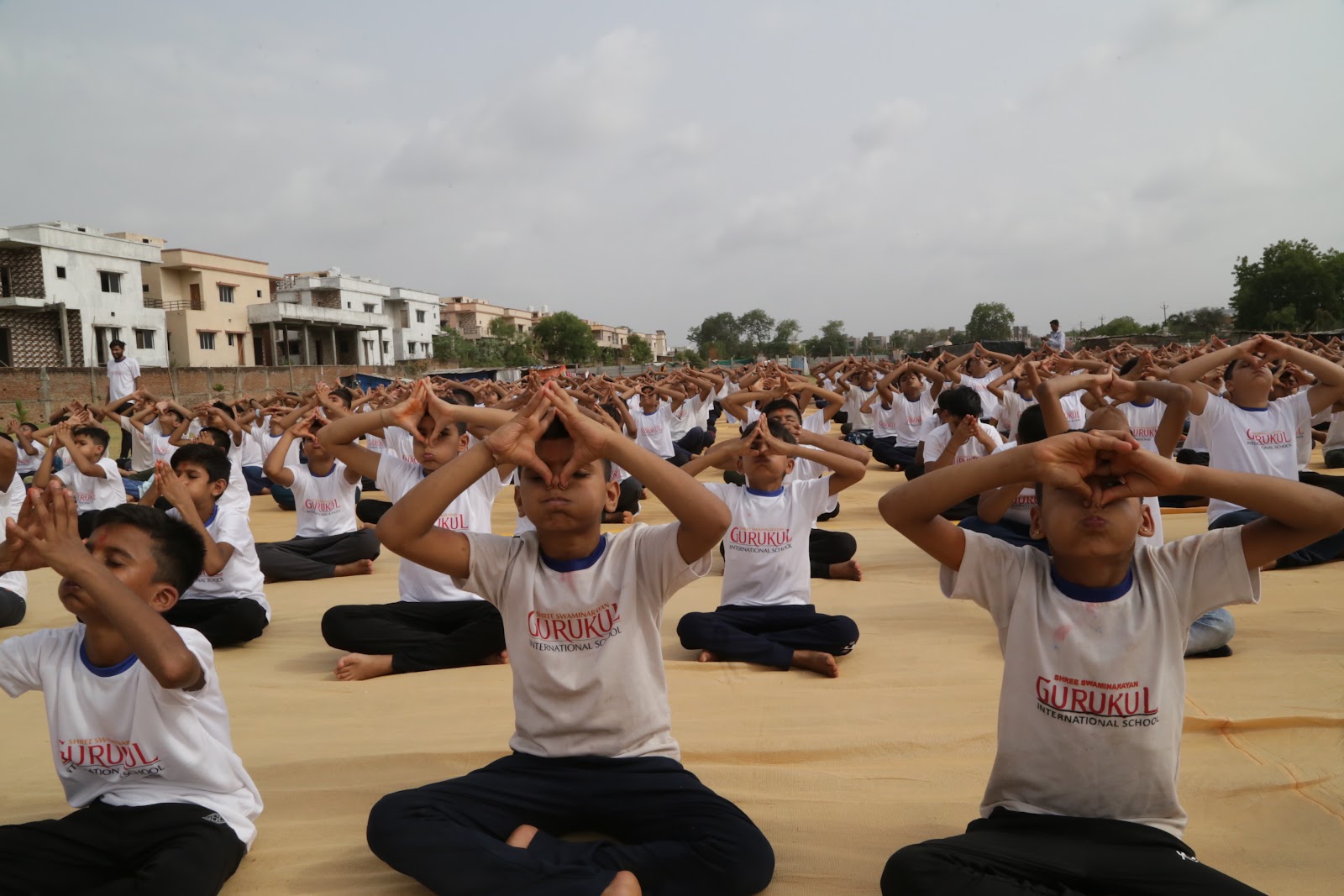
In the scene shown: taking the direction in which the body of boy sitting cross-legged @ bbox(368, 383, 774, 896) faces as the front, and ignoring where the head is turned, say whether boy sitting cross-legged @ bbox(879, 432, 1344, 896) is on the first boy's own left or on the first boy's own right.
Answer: on the first boy's own left

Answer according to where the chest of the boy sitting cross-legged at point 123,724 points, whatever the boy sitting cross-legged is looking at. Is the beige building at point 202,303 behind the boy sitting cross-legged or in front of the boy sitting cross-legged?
behind

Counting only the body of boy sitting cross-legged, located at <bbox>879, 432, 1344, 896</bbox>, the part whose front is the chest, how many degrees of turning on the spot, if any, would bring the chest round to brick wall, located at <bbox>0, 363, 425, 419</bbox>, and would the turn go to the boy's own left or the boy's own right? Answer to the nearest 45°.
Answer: approximately 135° to the boy's own right

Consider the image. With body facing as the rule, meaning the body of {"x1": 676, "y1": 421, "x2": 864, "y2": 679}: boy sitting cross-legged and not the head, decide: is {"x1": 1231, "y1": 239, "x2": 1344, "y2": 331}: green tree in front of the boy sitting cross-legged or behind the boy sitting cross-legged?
behind

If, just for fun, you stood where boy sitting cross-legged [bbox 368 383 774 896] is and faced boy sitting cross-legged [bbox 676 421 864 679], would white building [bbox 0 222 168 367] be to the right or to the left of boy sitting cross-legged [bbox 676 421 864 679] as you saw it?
left

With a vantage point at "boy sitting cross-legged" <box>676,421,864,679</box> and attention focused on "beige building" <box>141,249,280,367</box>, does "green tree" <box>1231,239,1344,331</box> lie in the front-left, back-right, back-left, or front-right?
front-right

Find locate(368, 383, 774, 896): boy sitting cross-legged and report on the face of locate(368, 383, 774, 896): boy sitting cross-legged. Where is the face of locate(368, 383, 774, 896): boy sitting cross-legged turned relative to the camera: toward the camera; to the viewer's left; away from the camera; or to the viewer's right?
toward the camera

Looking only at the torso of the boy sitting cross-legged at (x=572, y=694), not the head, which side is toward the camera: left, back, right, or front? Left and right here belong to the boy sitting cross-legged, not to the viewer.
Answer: front

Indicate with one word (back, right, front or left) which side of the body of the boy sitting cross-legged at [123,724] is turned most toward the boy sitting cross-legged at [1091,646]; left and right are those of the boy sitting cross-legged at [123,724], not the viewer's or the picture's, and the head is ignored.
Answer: left

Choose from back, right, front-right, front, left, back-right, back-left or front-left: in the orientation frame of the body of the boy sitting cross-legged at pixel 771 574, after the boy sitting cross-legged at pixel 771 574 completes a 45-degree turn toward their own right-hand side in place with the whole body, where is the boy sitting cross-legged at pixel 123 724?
front

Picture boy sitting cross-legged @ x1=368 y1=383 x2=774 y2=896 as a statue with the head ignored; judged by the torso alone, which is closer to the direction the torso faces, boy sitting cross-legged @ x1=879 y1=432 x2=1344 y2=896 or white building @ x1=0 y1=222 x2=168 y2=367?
the boy sitting cross-legged

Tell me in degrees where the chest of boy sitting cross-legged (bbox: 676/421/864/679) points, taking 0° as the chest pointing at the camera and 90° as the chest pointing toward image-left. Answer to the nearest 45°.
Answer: approximately 0°

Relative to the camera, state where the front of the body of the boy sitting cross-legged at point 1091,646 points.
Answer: toward the camera

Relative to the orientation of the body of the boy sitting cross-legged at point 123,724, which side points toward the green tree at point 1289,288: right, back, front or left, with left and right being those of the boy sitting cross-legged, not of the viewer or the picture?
back

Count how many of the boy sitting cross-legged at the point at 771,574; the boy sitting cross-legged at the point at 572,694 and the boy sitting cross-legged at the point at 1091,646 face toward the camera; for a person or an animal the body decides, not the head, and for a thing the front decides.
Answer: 3

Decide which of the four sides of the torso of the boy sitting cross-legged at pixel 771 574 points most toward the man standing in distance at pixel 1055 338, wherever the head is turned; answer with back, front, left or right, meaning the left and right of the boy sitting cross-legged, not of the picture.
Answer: back
